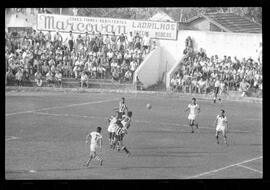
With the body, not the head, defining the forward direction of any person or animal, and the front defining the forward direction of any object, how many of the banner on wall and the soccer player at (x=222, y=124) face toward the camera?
2

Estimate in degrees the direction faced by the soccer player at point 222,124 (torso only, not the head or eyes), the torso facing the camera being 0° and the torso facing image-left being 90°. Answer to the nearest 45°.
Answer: approximately 0°

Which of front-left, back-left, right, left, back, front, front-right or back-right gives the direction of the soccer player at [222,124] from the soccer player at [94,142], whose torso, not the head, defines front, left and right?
front-right

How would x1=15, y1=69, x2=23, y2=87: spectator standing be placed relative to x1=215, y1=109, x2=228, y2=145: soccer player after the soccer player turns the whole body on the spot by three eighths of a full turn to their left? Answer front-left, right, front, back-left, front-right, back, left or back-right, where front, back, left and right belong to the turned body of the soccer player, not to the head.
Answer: back-left

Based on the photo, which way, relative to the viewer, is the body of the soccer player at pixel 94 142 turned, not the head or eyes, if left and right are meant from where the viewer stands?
facing away from the viewer and to the right of the viewer

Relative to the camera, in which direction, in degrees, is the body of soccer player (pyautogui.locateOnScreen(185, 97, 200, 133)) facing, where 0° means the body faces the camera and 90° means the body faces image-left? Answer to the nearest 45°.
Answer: approximately 45°

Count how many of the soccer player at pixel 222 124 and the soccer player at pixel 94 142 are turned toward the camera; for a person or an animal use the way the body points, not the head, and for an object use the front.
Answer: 1

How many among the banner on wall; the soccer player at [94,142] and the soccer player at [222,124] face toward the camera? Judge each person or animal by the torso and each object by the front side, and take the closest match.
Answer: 2

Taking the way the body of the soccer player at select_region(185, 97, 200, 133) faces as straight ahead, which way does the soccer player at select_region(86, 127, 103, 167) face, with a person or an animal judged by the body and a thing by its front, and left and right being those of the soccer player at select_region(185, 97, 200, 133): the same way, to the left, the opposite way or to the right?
the opposite way

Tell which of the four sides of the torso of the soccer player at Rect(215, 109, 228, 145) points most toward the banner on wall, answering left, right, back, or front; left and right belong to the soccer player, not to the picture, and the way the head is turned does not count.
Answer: back
